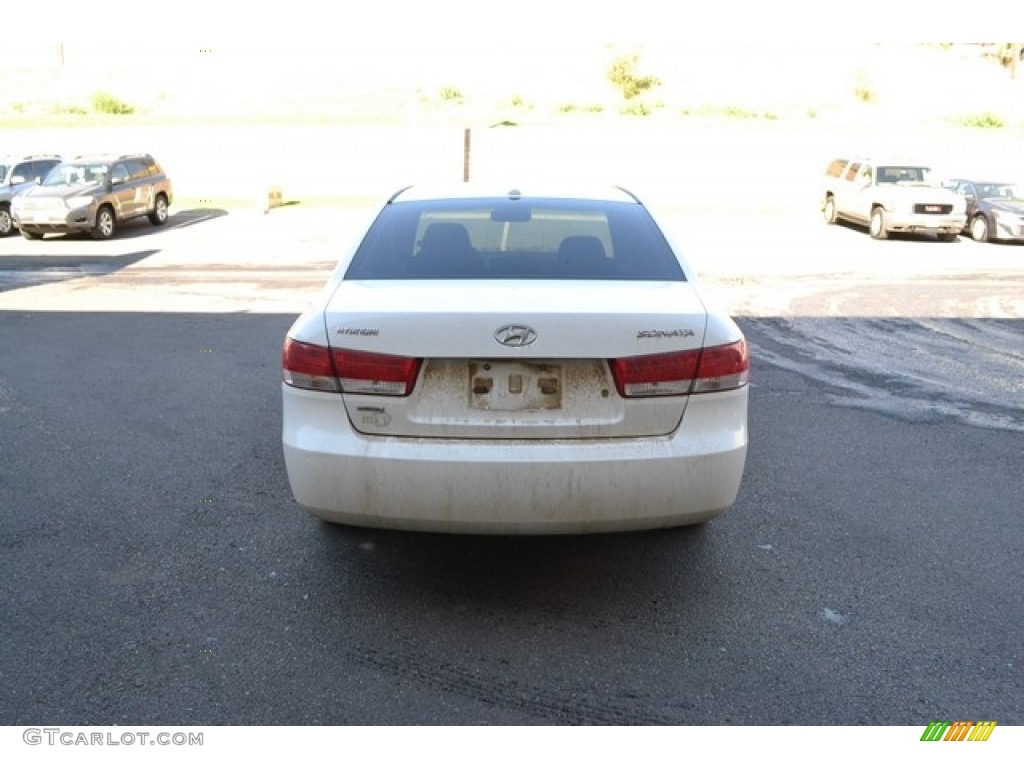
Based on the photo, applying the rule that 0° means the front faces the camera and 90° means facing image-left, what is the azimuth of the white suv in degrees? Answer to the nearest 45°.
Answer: approximately 315°

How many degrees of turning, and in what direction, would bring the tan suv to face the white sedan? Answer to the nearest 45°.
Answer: approximately 45° to its left

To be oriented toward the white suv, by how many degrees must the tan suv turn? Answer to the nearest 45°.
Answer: approximately 135° to its left

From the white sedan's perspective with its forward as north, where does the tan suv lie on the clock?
The tan suv is roughly at 11 o'clock from the white sedan.

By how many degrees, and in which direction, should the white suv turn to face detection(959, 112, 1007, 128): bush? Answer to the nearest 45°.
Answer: approximately 135° to its left

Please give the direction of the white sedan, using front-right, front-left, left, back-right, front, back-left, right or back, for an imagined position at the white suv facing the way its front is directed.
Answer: front-right

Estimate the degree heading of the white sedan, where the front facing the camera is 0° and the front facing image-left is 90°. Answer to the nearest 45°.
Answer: approximately 180°

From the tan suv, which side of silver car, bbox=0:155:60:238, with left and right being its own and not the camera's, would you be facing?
left

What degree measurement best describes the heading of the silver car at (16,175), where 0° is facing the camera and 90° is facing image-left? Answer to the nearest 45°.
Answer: approximately 45°

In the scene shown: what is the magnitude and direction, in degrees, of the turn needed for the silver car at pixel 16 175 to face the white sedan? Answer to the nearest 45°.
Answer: approximately 45° to its left

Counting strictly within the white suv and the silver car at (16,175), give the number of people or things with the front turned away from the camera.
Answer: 0

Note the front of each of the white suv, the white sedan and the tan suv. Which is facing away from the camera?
the white sedan

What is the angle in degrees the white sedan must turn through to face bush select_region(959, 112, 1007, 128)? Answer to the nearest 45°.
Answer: approximately 45° to its right

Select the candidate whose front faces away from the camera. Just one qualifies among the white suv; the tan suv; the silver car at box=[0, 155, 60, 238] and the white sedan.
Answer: the white sedan

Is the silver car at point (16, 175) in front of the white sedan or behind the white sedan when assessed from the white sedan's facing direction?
in front
